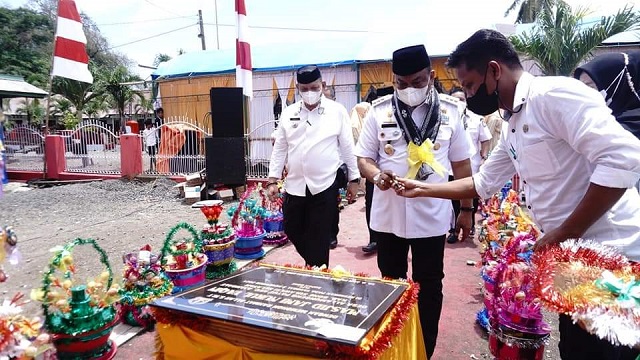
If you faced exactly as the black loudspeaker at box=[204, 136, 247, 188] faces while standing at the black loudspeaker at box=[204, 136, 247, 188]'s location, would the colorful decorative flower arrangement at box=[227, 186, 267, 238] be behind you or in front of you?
in front

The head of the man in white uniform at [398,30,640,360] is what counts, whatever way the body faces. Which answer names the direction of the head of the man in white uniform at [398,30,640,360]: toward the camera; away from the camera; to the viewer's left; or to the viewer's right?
to the viewer's left

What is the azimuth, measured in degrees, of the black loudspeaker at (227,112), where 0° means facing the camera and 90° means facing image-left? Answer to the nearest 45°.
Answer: approximately 0°

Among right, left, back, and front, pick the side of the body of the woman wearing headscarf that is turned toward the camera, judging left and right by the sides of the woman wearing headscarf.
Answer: left

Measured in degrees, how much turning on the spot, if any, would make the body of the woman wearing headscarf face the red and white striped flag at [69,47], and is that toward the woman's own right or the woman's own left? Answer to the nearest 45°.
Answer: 0° — they already face it

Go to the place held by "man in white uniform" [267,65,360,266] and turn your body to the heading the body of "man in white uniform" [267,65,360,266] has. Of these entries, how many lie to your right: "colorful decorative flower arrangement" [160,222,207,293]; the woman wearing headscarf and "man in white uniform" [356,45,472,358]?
1

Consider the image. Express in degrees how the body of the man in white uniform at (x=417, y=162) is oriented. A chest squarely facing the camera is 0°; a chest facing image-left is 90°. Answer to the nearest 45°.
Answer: approximately 0°

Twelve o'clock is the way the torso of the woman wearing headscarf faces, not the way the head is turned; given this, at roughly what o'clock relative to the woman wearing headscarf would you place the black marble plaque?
The black marble plaque is roughly at 10 o'clock from the woman wearing headscarf.
